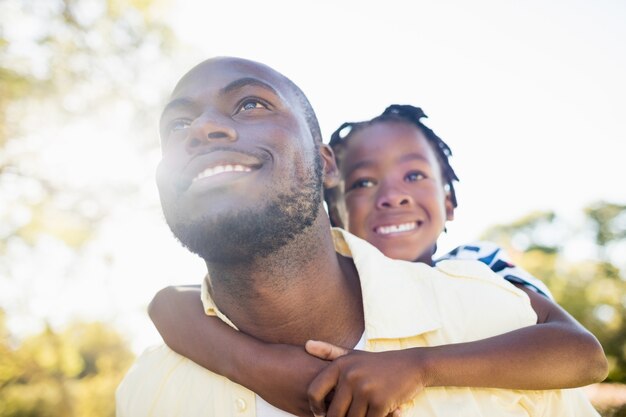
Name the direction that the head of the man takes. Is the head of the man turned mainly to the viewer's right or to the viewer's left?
to the viewer's left

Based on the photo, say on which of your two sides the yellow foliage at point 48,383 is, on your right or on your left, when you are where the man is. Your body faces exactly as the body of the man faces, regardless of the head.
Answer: on your right

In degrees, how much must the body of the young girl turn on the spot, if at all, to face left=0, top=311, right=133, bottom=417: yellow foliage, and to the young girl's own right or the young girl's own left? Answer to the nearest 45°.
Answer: approximately 135° to the young girl's own right

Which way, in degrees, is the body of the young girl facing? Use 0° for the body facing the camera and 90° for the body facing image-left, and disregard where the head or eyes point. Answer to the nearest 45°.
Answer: approximately 0°

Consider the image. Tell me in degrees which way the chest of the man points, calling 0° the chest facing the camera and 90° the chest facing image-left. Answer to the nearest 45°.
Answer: approximately 45°
